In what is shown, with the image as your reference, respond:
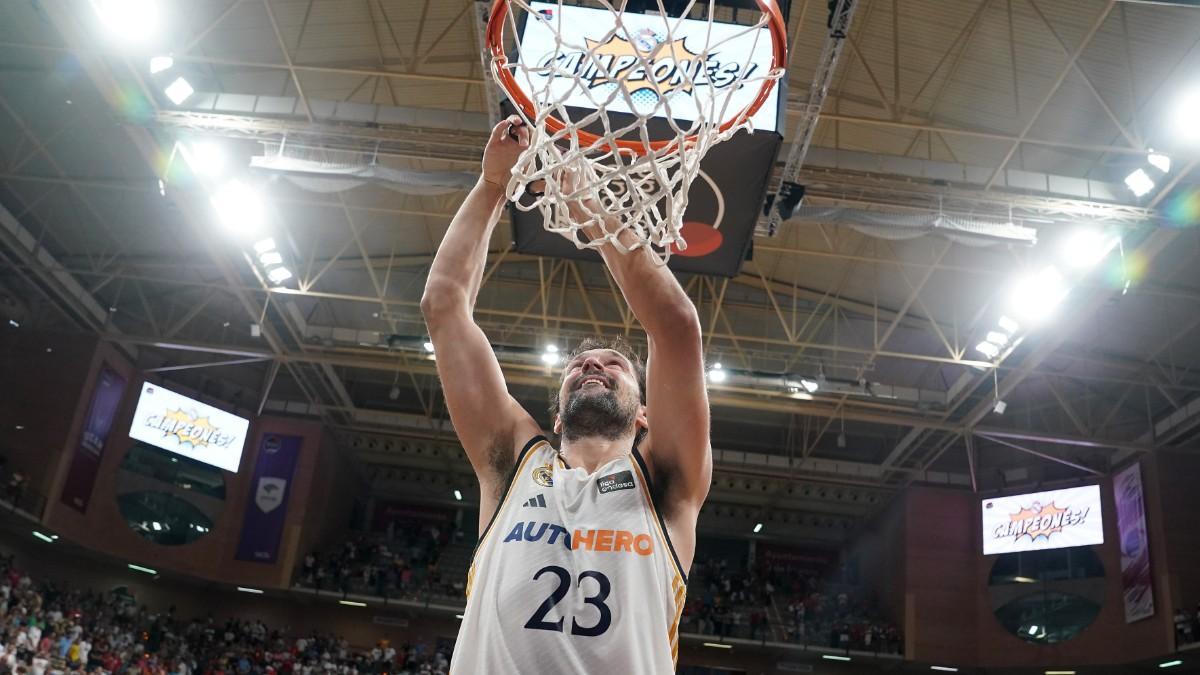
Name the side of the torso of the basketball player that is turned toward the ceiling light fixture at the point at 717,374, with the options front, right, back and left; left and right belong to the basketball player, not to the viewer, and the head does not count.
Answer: back

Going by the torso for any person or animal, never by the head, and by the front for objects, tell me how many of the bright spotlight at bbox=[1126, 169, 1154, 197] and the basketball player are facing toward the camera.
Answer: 2

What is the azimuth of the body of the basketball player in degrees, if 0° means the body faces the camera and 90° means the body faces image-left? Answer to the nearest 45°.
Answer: approximately 0°

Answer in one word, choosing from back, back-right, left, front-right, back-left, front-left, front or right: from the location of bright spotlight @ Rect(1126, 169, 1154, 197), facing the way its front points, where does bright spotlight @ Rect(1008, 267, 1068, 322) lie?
back-right

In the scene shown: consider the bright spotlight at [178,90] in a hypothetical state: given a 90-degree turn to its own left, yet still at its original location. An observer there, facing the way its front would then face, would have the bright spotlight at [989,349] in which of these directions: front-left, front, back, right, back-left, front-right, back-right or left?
front

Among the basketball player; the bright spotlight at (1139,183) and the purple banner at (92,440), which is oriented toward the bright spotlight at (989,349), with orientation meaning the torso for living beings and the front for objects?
the purple banner

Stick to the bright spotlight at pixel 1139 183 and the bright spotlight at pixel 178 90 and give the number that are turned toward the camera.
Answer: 2

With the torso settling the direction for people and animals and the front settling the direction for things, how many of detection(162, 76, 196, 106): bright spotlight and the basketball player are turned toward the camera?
2

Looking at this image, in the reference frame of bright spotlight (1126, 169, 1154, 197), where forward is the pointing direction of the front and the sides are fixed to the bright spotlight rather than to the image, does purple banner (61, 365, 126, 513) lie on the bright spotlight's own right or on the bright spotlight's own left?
on the bright spotlight's own right

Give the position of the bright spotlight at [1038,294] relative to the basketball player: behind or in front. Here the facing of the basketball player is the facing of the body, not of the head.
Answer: behind

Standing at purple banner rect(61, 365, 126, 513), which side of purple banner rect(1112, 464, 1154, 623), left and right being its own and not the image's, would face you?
front

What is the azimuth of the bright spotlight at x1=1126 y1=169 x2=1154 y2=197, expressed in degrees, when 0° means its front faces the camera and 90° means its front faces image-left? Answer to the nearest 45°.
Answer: approximately 0°
